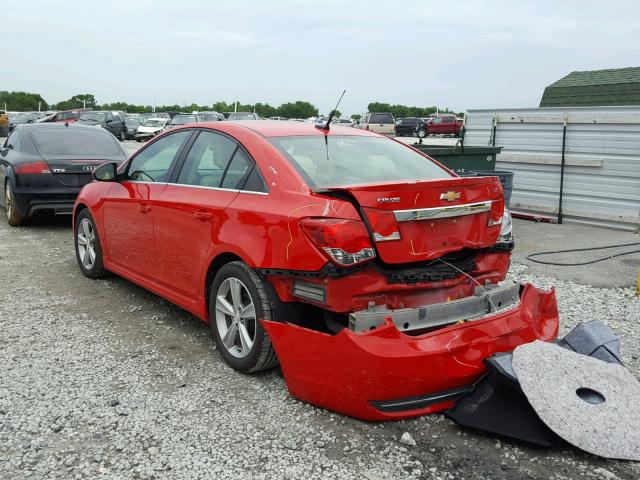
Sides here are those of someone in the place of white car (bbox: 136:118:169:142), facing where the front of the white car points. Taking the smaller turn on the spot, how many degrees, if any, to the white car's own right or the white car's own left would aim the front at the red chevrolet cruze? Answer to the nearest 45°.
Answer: approximately 45° to the white car's own left

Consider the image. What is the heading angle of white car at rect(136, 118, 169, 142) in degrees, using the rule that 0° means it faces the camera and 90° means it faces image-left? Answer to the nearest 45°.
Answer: approximately 45°

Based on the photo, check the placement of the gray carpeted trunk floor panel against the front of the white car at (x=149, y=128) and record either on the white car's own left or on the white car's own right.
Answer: on the white car's own left

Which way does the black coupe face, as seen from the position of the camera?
facing away from the viewer and to the left of the viewer

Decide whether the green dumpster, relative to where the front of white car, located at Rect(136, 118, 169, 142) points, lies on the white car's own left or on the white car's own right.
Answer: on the white car's own left

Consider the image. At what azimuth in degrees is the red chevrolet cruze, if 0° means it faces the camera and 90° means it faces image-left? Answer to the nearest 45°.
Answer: approximately 135°

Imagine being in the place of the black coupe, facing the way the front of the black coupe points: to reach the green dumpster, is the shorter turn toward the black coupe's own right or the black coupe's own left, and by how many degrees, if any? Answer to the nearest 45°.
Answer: approximately 135° to the black coupe's own right

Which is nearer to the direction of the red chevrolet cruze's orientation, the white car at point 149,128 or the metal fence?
the white car
